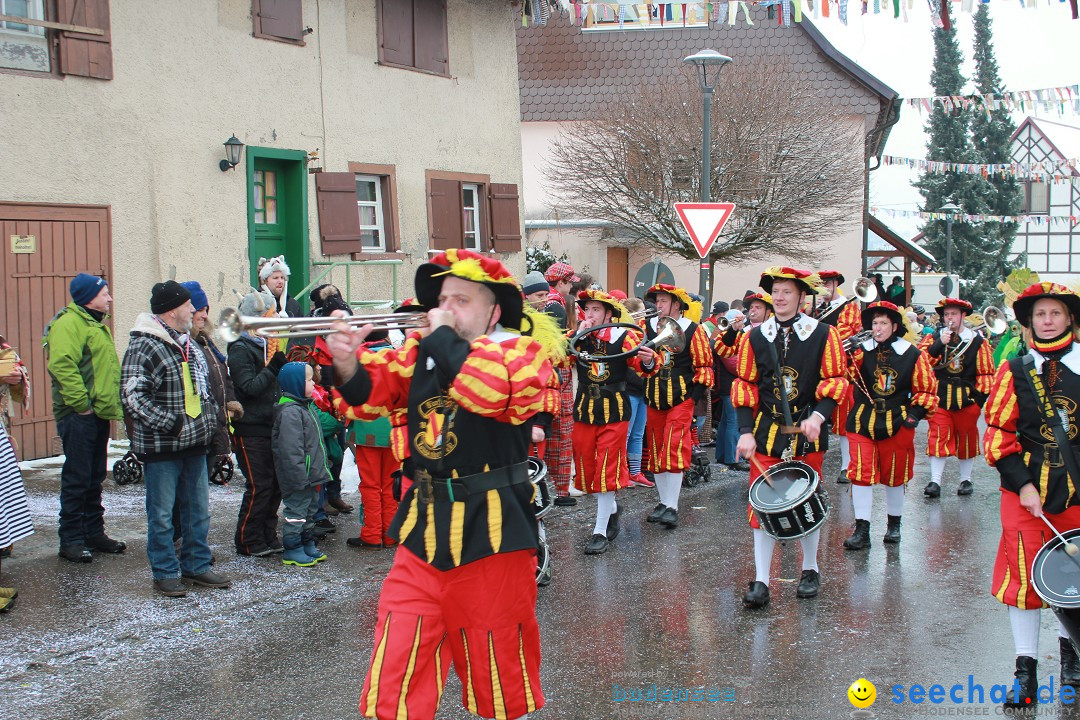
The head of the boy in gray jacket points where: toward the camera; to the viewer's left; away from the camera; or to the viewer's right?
to the viewer's right

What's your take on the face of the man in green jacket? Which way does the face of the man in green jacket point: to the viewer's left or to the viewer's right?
to the viewer's right

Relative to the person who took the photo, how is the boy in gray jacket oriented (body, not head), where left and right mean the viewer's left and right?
facing to the right of the viewer

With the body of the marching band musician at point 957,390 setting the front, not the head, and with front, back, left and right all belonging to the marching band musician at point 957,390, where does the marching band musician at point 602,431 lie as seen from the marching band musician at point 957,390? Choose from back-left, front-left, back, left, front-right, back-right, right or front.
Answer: front-right

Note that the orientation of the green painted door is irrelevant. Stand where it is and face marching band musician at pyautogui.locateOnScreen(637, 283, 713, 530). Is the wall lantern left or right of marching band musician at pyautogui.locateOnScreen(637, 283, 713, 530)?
right

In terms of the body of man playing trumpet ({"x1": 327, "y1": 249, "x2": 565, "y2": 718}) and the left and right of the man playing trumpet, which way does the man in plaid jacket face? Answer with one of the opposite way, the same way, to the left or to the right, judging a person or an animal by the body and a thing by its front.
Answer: to the left

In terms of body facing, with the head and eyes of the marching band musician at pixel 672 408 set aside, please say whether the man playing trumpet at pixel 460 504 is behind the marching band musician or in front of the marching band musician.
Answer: in front

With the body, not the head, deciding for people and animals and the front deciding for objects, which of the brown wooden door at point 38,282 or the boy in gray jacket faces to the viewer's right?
the boy in gray jacket

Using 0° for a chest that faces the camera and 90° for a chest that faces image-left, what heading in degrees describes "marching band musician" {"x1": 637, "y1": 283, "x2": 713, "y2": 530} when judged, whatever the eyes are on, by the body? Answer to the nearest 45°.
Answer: approximately 45°

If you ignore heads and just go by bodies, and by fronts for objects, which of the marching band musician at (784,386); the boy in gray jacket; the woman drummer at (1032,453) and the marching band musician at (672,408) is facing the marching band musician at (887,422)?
the boy in gray jacket

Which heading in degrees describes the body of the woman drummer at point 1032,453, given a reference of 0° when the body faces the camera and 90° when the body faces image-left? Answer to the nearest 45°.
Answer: approximately 0°

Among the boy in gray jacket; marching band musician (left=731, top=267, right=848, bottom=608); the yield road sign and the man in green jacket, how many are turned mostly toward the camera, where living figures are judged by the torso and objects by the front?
2
